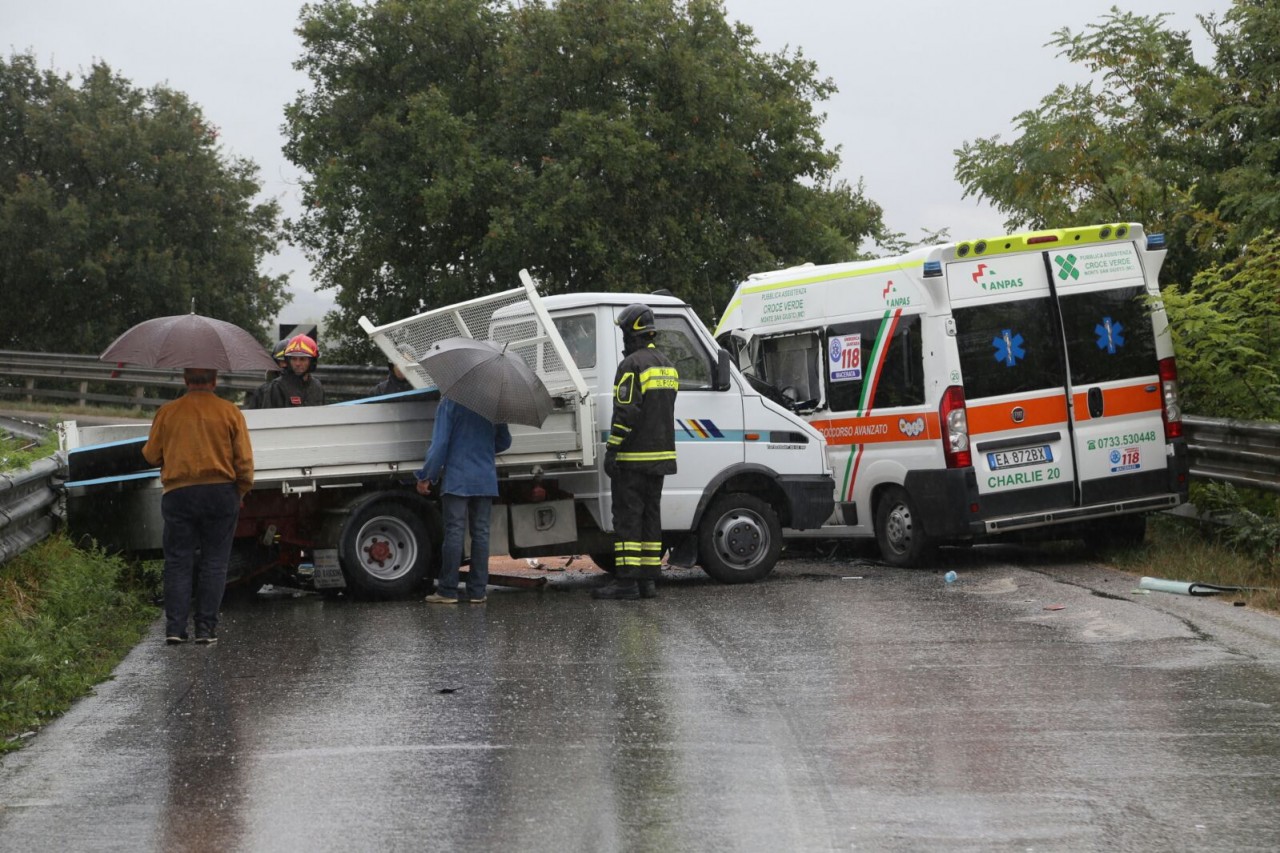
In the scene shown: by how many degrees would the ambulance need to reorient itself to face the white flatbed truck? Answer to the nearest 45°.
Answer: approximately 90° to its left

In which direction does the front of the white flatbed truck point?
to the viewer's right

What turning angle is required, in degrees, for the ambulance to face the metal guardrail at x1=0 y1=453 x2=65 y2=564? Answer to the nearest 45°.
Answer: approximately 90° to its left

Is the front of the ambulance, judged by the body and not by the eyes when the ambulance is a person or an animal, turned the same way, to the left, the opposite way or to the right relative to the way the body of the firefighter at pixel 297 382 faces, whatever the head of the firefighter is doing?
the opposite way

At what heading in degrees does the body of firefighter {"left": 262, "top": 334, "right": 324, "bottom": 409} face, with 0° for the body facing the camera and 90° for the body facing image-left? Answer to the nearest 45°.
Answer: approximately 0°

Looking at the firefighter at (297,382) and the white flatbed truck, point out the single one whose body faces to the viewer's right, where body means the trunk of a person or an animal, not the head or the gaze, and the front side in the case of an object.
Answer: the white flatbed truck

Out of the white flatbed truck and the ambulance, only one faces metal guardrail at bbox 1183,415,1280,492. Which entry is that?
the white flatbed truck

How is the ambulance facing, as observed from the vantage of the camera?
facing away from the viewer and to the left of the viewer
